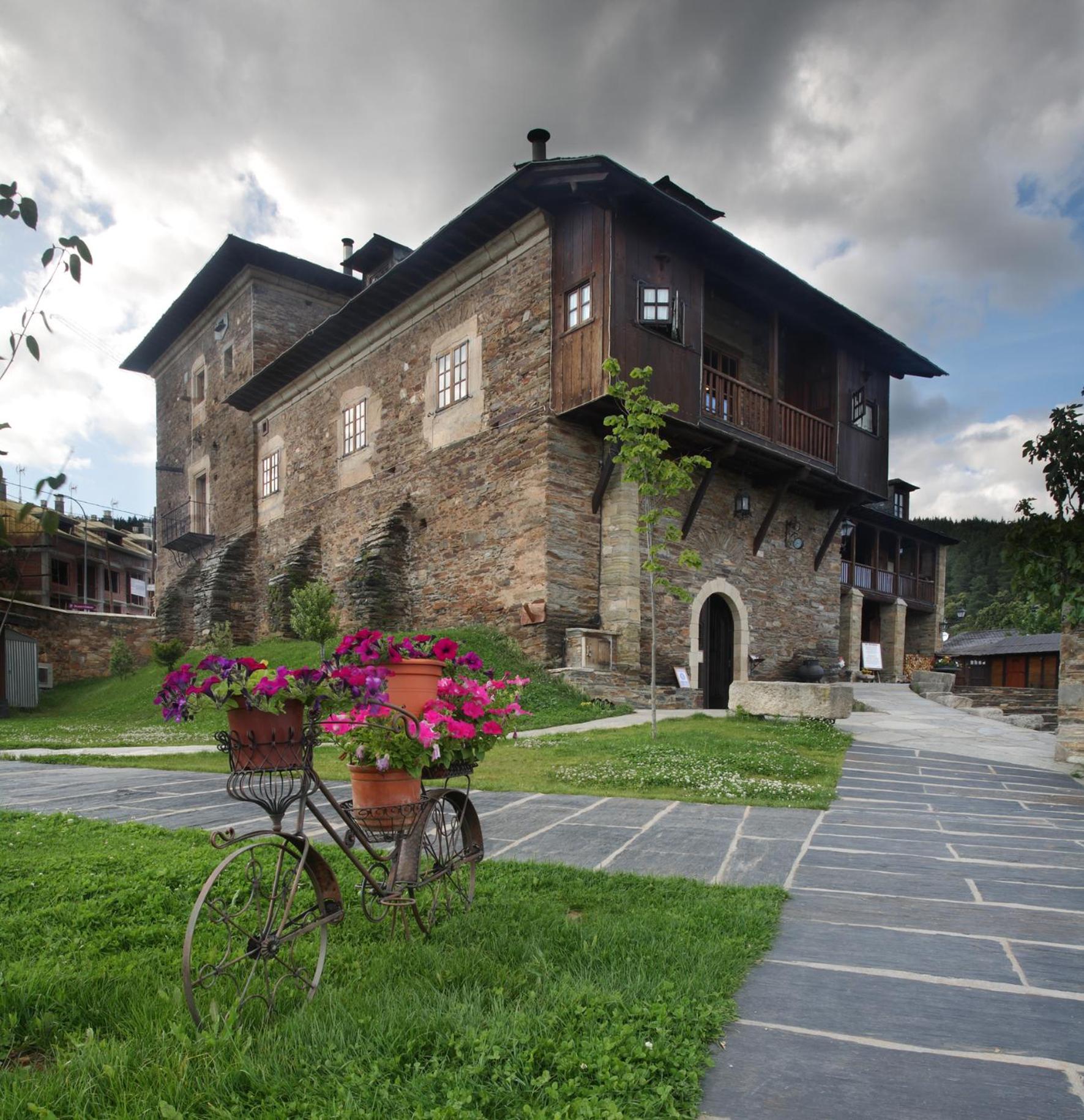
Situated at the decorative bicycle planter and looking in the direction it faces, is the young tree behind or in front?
behind

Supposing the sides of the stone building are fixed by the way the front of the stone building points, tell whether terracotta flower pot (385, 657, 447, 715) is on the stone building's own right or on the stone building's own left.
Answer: on the stone building's own right

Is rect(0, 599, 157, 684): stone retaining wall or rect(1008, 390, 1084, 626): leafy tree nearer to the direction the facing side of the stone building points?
the leafy tree

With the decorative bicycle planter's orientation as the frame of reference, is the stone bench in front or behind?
behind

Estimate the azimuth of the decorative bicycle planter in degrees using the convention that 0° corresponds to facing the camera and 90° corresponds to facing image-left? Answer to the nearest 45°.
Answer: approximately 45°

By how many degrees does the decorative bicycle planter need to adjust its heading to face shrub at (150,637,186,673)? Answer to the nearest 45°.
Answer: approximately 135° to its right

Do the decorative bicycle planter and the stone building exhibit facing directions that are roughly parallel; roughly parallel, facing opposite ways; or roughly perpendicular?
roughly perpendicular

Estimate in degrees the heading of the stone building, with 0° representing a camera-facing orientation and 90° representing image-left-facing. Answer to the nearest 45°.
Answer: approximately 315°

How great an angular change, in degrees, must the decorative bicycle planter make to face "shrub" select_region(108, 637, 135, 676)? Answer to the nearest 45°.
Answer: approximately 135° to its right
